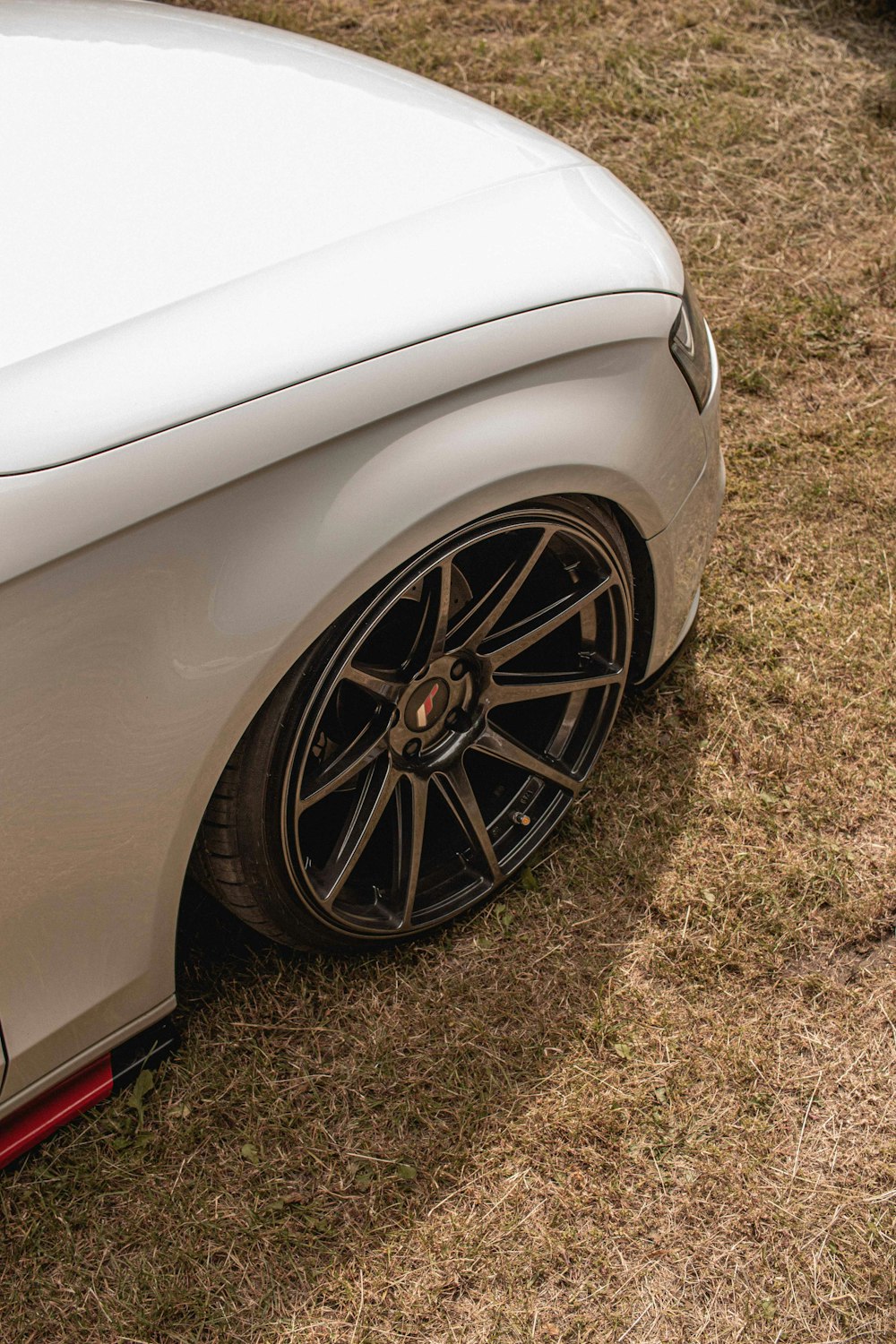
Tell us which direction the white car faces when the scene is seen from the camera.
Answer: facing away from the viewer and to the right of the viewer
